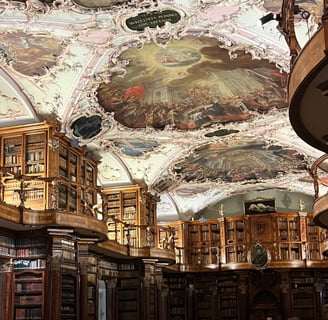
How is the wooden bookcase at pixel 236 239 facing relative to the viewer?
toward the camera

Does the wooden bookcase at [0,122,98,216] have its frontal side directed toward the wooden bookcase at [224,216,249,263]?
no

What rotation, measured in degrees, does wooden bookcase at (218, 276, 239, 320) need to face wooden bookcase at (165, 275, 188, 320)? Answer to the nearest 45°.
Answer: approximately 90° to its right

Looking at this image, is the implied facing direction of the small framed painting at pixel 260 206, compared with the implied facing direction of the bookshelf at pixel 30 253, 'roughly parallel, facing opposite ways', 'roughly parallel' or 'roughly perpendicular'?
roughly parallel

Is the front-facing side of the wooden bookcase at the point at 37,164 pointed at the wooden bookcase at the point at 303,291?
no

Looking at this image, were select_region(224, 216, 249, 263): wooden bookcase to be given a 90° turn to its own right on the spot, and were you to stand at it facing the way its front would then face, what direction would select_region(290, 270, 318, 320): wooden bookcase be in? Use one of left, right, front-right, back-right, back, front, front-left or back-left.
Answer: back

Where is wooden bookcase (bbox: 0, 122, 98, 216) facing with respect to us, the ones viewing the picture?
facing the viewer and to the right of the viewer

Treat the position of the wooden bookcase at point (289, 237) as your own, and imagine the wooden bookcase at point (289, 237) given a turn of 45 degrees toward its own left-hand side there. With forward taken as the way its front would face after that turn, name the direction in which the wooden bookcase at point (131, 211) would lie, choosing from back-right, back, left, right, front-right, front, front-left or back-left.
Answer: right

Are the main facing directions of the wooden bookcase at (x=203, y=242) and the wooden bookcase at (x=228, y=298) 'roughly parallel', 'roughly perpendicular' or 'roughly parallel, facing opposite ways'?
roughly parallel

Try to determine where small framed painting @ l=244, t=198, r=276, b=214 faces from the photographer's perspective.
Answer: facing the viewer

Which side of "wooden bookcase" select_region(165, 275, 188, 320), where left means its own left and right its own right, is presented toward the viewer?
front
